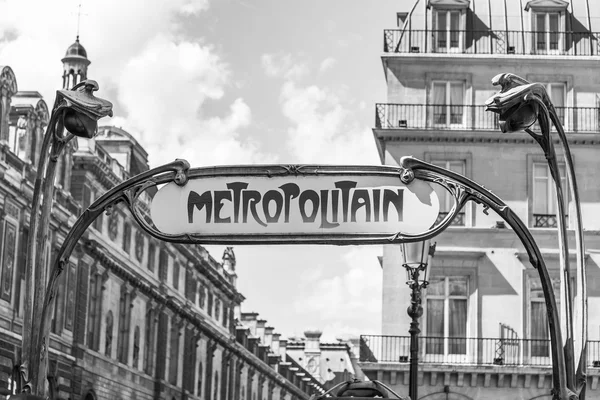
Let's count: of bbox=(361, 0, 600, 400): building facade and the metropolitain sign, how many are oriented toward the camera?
2

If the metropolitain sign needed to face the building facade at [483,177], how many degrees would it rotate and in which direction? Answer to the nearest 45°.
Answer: approximately 180°

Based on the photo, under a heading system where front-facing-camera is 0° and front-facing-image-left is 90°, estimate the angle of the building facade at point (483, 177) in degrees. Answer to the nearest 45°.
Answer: approximately 0°

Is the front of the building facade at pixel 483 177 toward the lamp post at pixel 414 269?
yes

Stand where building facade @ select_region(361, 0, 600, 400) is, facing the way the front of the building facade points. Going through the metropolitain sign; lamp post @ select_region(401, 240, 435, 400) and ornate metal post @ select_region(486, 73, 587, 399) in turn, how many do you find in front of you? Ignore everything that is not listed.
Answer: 3

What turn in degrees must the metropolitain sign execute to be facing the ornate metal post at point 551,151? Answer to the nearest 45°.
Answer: approximately 90° to its left

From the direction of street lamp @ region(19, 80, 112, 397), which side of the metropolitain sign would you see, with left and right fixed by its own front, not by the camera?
right

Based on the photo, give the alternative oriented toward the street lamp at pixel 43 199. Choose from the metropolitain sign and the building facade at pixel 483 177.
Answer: the building facade

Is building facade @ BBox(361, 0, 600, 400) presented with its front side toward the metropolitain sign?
yes

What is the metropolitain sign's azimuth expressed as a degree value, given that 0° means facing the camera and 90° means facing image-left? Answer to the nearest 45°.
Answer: approximately 0°

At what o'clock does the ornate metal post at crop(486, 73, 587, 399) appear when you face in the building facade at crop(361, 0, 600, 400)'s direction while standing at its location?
The ornate metal post is roughly at 12 o'clock from the building facade.

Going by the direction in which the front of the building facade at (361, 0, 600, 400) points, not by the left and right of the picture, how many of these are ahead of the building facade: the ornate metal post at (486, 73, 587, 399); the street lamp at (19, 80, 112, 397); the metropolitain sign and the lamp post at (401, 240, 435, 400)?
4

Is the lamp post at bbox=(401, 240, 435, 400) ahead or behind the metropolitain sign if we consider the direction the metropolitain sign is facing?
behind

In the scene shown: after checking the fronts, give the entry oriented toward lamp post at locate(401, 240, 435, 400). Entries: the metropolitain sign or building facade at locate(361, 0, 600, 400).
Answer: the building facade
